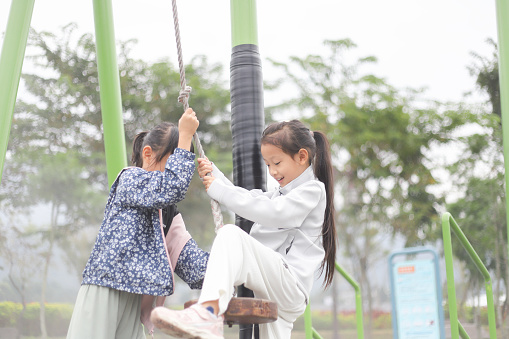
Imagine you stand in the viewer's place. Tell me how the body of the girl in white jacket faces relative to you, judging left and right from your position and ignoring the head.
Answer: facing to the left of the viewer

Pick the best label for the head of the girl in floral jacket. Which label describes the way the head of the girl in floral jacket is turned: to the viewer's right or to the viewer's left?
to the viewer's right

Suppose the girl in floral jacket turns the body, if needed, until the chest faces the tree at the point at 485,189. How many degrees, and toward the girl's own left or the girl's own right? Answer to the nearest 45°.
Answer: approximately 45° to the girl's own left

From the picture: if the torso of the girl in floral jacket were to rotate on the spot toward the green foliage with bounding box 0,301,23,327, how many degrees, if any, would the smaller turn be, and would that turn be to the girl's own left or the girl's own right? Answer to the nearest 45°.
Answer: approximately 90° to the girl's own left

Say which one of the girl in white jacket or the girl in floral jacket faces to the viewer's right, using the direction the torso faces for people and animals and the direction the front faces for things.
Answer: the girl in floral jacket

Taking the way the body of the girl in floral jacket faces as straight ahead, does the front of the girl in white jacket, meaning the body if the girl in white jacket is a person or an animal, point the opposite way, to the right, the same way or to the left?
the opposite way

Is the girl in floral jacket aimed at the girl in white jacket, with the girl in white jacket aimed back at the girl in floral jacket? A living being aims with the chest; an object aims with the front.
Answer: yes

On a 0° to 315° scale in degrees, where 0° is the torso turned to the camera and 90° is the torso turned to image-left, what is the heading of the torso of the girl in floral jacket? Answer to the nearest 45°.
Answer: approximately 270°

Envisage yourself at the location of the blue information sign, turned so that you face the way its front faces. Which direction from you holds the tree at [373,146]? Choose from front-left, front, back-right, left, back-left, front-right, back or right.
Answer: back
